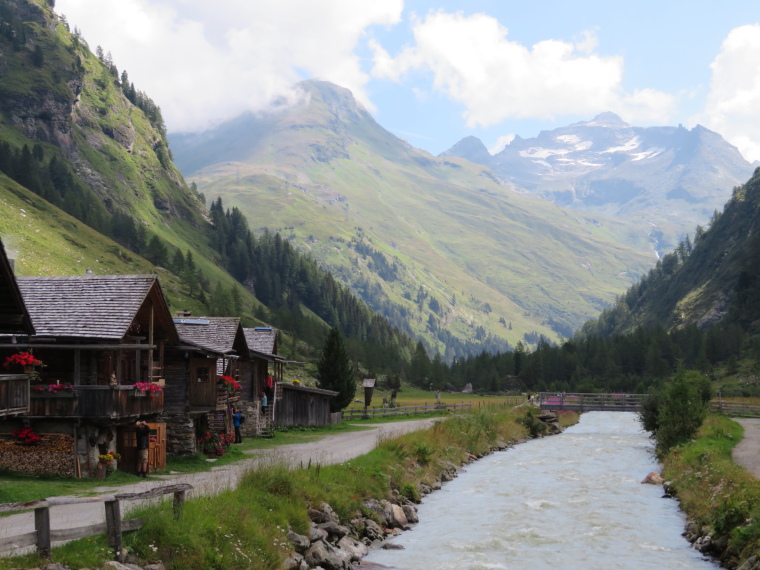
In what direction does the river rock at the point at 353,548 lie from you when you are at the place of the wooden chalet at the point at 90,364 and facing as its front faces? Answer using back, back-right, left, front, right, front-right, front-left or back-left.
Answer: front

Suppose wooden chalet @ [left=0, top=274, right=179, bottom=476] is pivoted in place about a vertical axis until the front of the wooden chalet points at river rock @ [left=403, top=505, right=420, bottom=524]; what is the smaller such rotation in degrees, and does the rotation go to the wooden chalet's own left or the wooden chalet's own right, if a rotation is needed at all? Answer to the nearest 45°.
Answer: approximately 45° to the wooden chalet's own left

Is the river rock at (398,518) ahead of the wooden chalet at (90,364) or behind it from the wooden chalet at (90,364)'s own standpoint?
ahead

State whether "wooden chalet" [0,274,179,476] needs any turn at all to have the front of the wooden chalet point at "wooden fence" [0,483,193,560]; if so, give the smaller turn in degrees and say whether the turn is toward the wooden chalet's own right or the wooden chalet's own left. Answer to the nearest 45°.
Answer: approximately 45° to the wooden chalet's own right

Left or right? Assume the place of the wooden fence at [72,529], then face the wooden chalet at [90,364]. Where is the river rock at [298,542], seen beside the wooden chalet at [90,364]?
right

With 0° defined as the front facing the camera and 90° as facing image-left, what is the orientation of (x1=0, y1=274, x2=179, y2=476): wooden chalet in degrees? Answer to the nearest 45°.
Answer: approximately 315°

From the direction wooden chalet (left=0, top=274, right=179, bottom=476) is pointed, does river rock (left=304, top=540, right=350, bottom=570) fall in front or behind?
in front

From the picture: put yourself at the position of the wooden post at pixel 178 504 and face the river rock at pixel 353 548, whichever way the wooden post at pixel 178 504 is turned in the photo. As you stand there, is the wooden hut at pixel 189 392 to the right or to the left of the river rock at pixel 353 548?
left

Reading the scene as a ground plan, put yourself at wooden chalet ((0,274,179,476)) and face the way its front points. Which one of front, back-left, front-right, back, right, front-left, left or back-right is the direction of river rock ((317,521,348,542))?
front
